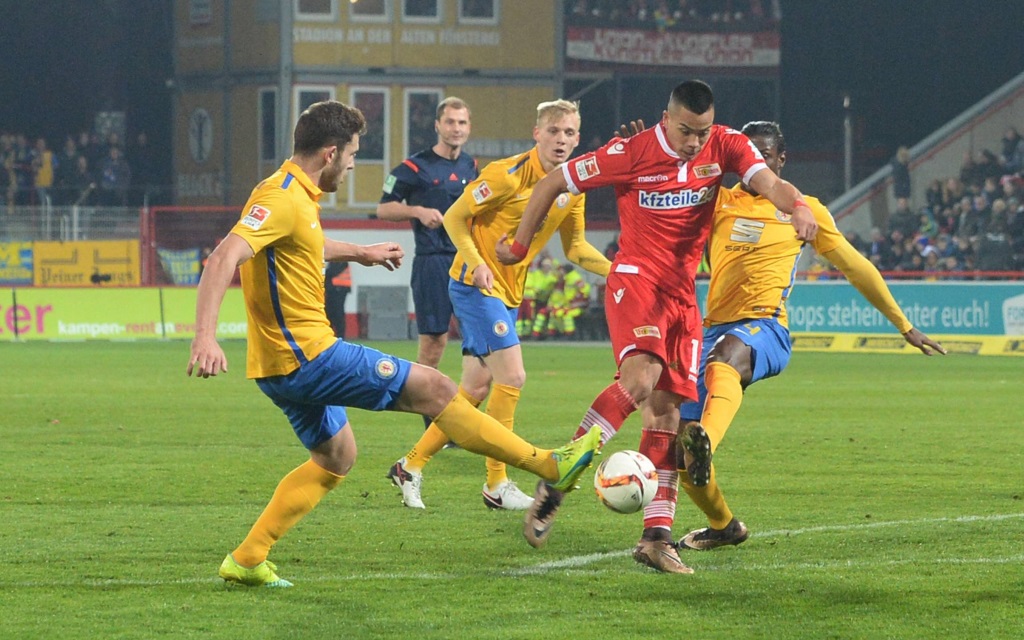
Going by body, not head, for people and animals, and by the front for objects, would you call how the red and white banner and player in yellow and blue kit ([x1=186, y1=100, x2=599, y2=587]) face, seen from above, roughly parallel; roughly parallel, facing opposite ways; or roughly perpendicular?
roughly perpendicular

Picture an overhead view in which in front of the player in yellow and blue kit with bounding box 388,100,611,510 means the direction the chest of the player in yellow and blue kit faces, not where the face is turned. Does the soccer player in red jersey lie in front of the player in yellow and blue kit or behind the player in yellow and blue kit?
in front

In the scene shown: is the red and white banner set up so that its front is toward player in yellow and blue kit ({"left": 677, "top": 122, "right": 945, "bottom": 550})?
yes

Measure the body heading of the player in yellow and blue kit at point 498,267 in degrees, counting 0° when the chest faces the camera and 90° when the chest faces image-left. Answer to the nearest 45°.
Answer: approximately 315°

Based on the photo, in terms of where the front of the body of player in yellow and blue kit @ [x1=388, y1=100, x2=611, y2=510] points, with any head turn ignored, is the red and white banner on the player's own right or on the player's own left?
on the player's own left

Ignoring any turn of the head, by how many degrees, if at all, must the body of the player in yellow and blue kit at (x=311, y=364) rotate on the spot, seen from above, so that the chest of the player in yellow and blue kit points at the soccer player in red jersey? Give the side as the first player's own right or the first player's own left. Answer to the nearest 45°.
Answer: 0° — they already face them

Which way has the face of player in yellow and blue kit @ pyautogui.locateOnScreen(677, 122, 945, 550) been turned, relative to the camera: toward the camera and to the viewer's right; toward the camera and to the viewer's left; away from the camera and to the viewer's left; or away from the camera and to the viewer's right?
toward the camera and to the viewer's left

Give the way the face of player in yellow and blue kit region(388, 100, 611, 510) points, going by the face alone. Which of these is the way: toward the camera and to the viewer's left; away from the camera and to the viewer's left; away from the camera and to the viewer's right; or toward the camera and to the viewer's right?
toward the camera and to the viewer's right

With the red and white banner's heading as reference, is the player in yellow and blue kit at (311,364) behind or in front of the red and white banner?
in front

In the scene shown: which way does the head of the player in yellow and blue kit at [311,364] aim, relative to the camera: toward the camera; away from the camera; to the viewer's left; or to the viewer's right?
to the viewer's right

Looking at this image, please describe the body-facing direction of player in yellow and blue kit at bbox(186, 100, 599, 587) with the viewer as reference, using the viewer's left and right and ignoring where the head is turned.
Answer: facing to the right of the viewer
